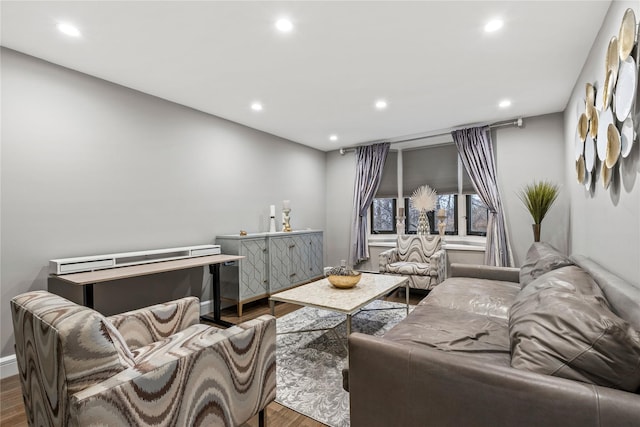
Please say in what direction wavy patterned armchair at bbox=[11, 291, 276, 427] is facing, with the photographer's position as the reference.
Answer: facing away from the viewer and to the right of the viewer

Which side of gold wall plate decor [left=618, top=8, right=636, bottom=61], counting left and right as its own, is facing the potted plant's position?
right

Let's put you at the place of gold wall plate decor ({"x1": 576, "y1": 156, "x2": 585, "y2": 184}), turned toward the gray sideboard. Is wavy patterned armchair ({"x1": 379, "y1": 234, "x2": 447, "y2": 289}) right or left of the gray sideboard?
right

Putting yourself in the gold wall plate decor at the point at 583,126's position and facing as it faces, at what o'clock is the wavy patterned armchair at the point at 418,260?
The wavy patterned armchair is roughly at 1 o'clock from the gold wall plate decor.

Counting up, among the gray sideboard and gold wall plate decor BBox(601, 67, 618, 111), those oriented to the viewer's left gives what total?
1

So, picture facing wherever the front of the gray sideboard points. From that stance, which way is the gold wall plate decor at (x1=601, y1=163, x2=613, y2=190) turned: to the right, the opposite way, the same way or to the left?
the opposite way

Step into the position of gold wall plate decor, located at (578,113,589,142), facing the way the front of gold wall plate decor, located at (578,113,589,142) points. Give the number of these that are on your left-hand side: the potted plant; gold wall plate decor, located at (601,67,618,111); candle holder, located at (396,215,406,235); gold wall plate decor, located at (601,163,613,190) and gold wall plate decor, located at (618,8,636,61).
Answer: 3

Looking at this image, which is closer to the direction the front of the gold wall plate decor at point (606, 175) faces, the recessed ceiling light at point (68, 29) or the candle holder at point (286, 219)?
the candle holder

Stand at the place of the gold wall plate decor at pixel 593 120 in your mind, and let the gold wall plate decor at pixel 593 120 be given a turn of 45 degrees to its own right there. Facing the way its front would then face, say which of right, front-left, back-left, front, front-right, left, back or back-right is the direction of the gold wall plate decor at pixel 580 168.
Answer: front-right

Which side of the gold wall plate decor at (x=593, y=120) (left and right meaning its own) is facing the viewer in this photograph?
left

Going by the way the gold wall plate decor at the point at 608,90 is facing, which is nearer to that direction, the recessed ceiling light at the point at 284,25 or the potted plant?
the recessed ceiling light

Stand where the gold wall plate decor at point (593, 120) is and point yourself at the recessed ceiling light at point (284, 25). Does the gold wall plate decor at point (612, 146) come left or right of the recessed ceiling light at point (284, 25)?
left

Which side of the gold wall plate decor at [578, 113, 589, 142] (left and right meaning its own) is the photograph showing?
left

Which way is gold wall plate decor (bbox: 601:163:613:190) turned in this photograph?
to the viewer's left

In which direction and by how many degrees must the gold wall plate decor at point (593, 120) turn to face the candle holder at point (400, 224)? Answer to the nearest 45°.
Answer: approximately 45° to its right

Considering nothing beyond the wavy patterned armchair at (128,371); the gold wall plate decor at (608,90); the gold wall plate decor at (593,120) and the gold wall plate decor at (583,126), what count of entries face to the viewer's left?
3

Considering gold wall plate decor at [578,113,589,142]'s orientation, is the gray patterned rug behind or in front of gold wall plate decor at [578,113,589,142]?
in front
